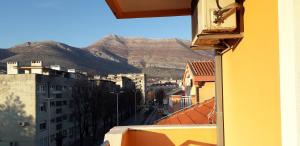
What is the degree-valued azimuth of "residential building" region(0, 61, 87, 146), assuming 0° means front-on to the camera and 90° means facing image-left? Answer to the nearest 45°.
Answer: approximately 315°
